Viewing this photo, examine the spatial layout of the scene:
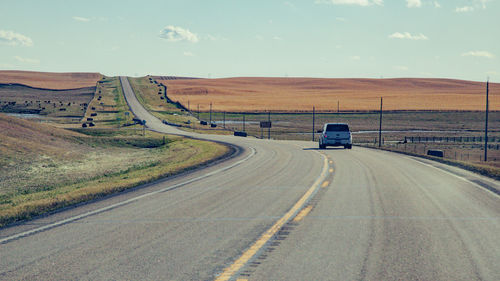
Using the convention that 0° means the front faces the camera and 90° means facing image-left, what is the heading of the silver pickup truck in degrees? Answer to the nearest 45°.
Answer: approximately 180°
